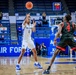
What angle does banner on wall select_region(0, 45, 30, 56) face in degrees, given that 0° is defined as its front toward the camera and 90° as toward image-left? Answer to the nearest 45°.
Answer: approximately 0°
